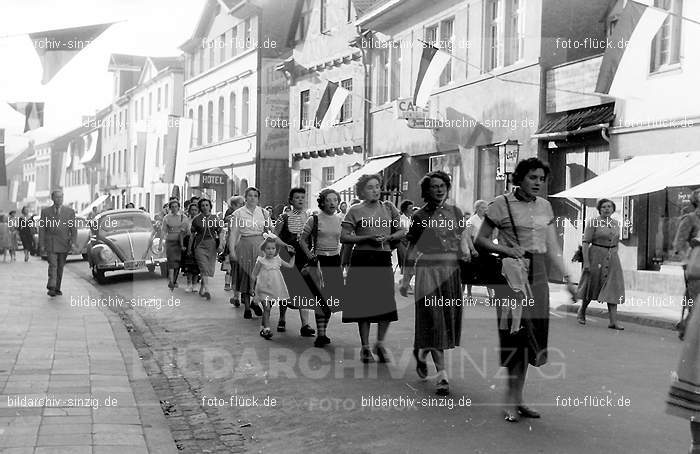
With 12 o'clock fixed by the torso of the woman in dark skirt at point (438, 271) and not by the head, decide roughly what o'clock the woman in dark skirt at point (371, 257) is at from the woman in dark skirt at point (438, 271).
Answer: the woman in dark skirt at point (371, 257) is roughly at 5 o'clock from the woman in dark skirt at point (438, 271).

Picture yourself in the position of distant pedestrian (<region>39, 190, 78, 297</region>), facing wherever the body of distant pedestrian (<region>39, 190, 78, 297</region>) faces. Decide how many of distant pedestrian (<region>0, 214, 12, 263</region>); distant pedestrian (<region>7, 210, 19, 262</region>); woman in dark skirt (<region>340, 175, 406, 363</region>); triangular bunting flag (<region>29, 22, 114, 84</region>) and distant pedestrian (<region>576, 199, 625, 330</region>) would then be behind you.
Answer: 2

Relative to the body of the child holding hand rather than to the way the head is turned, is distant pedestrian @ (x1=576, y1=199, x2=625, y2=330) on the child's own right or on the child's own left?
on the child's own left

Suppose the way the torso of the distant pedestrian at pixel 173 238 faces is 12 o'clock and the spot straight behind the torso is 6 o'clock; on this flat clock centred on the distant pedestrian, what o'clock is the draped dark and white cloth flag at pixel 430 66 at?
The draped dark and white cloth flag is roughly at 8 o'clock from the distant pedestrian.

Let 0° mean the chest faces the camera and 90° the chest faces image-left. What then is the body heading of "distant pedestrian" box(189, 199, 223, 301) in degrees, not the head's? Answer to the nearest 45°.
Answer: approximately 0°

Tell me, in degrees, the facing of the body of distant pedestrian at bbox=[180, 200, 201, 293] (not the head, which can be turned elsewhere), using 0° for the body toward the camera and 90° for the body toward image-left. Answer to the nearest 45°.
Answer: approximately 0°

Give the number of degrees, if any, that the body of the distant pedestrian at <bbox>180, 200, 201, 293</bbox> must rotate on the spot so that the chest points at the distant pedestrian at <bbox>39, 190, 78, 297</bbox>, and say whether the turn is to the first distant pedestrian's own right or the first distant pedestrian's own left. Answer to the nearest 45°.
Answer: approximately 90° to the first distant pedestrian's own right

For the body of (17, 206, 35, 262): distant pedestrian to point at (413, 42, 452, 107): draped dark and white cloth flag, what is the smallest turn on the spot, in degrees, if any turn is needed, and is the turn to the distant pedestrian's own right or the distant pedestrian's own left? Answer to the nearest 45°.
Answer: approximately 45° to the distant pedestrian's own left
